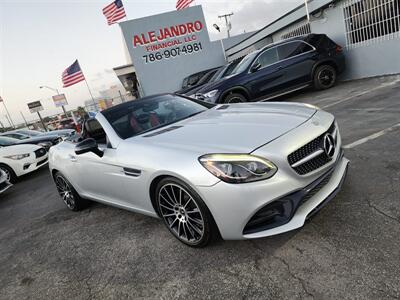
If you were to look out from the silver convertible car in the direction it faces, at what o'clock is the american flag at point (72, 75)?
The american flag is roughly at 7 o'clock from the silver convertible car.

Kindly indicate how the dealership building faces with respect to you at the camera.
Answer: facing the viewer and to the left of the viewer

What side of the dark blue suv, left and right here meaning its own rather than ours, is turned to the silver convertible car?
left

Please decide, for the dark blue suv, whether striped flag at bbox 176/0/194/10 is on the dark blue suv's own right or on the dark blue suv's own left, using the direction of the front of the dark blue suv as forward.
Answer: on the dark blue suv's own right

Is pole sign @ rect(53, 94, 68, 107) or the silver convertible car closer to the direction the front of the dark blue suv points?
the pole sign

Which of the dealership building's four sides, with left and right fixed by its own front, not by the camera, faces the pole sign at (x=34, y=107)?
right

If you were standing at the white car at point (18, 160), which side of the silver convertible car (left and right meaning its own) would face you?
back

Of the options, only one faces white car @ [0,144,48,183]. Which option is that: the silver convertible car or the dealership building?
the dealership building

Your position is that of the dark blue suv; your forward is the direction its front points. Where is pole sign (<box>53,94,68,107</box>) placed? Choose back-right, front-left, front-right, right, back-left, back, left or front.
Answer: front-right

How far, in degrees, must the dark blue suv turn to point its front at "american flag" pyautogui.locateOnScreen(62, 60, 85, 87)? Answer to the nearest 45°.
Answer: approximately 45° to its right

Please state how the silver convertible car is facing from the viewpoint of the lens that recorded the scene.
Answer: facing the viewer and to the right of the viewer

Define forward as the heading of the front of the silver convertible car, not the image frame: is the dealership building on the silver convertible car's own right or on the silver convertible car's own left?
on the silver convertible car's own left

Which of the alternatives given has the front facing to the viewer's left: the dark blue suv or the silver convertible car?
the dark blue suv

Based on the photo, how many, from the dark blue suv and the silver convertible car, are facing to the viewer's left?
1

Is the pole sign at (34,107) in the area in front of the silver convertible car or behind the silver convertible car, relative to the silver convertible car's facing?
behind

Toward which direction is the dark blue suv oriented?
to the viewer's left
